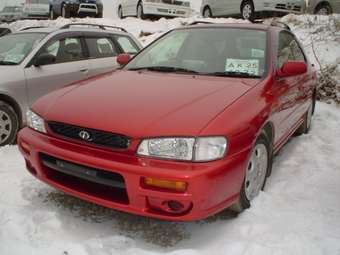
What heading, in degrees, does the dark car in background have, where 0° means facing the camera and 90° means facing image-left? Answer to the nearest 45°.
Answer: approximately 315°

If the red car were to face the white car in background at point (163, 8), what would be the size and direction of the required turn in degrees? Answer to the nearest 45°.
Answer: approximately 135° to its right

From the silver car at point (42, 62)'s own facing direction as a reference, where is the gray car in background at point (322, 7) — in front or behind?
behind

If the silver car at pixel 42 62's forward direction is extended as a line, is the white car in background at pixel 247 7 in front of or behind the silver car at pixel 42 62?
behind

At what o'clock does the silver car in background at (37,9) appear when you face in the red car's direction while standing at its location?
The silver car in background is roughly at 4 o'clock from the red car.

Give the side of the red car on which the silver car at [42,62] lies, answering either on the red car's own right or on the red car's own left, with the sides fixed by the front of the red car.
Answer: on the red car's own right

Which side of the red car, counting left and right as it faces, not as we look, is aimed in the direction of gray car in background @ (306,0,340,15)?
back

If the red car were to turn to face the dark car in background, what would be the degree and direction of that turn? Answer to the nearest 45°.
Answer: approximately 135° to its right
